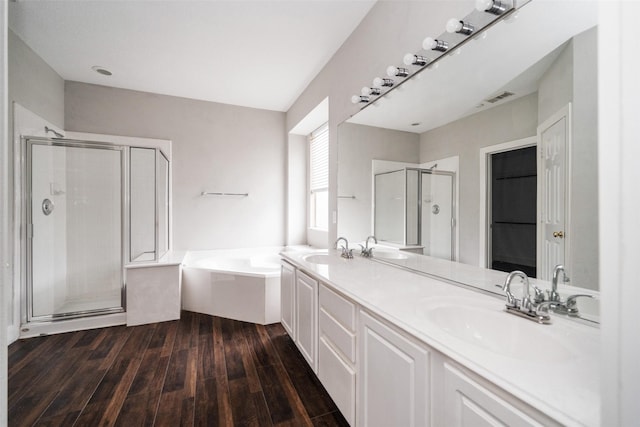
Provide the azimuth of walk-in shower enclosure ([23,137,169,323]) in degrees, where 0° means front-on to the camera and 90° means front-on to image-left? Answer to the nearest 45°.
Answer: approximately 0°

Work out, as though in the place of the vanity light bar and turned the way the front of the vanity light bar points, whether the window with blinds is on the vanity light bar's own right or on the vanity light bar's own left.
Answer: on the vanity light bar's own right

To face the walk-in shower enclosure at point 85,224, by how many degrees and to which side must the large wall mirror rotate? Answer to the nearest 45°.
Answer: approximately 45° to its right

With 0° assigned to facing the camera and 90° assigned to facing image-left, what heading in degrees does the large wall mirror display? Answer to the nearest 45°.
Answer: approximately 45°

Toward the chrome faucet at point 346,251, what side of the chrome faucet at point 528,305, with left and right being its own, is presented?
right

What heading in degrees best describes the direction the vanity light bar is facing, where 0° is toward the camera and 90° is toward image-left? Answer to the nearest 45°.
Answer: approximately 45°
